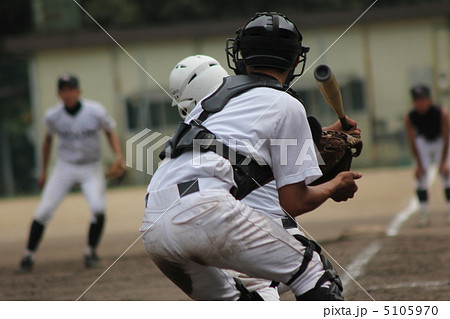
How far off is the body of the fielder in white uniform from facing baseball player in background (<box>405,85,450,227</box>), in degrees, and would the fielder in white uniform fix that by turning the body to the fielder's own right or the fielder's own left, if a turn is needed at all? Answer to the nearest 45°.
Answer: approximately 90° to the fielder's own left

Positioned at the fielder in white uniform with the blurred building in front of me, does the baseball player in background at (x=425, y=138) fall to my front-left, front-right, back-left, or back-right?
front-right

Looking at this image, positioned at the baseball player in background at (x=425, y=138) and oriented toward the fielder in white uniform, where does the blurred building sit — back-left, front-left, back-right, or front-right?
back-right

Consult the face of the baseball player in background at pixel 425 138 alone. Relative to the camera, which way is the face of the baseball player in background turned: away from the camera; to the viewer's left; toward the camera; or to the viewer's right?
toward the camera

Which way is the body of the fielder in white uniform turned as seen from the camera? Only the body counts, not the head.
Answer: toward the camera

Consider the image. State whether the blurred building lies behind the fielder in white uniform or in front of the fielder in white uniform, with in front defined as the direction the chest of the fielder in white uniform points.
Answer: behind
